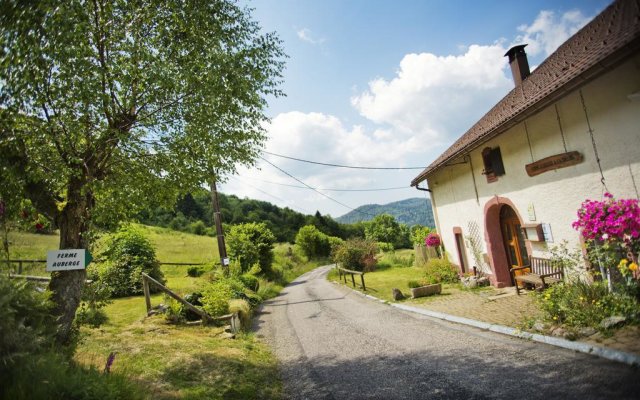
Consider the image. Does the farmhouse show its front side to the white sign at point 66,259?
yes

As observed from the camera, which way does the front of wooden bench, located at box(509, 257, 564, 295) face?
facing the viewer and to the left of the viewer

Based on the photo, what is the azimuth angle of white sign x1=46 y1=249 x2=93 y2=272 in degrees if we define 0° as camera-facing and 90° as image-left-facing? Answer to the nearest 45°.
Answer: approximately 0°

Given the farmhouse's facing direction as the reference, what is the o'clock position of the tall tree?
The tall tree is roughly at 12 o'clock from the farmhouse.

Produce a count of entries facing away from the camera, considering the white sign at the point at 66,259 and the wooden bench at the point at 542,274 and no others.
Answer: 0

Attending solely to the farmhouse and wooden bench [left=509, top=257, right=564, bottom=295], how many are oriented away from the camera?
0

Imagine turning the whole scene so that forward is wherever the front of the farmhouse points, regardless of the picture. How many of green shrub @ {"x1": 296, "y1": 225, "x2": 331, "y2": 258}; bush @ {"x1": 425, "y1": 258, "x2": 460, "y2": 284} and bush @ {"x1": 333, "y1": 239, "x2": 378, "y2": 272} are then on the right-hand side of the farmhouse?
3

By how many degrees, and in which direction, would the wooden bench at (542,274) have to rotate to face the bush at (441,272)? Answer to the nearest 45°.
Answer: approximately 90° to its right
